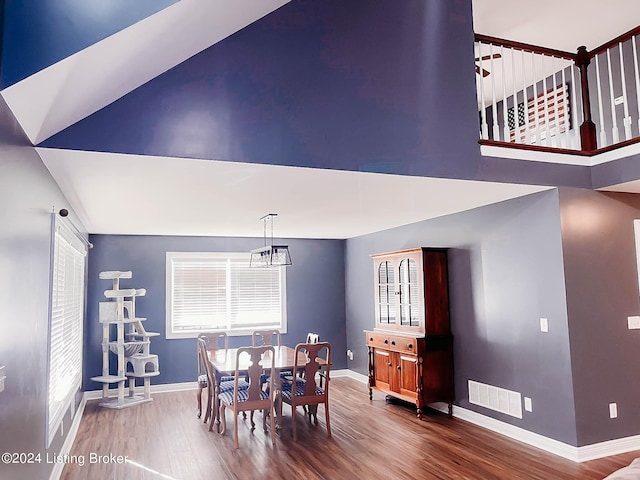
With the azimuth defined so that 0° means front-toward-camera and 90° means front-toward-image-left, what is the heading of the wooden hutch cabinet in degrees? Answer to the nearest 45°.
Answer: approximately 45°

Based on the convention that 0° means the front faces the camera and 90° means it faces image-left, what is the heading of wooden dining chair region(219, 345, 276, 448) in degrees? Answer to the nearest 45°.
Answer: approximately 135°

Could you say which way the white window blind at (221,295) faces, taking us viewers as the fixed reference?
facing the viewer

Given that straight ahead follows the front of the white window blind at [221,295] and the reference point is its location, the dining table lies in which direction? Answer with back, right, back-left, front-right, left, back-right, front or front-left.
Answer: front

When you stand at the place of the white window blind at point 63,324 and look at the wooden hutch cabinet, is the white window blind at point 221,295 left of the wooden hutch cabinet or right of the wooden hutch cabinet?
left

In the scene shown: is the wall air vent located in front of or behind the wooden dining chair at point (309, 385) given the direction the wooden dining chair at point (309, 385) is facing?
behind

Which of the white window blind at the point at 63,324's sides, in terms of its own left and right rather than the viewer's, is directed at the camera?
right

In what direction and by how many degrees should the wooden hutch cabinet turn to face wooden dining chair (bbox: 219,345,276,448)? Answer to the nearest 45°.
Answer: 0° — it already faces it

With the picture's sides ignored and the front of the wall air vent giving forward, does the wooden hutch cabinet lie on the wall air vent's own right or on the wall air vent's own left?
on the wall air vent's own right

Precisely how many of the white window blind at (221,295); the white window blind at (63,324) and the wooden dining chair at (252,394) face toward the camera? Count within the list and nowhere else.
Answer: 1

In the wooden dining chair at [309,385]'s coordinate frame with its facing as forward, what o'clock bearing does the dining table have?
The dining table is roughly at 11 o'clock from the wooden dining chair.

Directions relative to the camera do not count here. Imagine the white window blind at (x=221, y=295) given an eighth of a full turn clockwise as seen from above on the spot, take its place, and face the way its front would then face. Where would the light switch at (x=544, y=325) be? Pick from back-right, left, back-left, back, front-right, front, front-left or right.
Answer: left

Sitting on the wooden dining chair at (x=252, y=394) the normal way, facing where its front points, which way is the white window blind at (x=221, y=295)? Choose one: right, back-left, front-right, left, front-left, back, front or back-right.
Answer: front-right

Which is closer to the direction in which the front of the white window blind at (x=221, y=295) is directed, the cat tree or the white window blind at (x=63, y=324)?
the white window blind

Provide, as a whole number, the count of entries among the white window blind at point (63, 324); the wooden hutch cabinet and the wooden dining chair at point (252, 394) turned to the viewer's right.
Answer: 1

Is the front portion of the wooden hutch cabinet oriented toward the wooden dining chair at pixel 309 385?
yes

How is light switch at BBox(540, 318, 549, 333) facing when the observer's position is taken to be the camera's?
facing the viewer and to the left of the viewer

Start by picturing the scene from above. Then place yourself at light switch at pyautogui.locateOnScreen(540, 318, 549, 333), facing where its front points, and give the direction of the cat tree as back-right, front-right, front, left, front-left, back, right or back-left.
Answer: front-right
